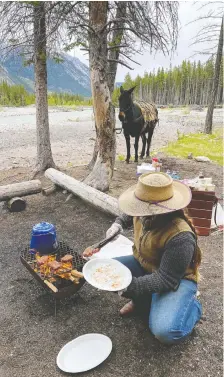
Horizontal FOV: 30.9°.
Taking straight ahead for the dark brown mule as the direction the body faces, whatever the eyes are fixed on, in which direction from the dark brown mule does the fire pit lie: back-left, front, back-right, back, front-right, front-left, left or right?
front-left

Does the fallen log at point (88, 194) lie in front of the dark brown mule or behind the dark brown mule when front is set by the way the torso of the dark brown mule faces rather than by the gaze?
in front

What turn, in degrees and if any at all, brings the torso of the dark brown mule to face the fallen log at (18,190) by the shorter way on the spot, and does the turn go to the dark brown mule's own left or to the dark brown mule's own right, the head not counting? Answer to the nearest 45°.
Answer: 0° — it already faces it

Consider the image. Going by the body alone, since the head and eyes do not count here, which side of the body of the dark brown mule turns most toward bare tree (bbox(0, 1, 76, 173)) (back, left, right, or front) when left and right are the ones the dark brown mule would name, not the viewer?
front

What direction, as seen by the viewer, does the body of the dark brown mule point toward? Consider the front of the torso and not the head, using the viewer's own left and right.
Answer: facing the viewer and to the left of the viewer

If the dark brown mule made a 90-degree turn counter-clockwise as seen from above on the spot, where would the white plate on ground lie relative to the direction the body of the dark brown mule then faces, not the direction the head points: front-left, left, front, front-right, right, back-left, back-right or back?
front-right

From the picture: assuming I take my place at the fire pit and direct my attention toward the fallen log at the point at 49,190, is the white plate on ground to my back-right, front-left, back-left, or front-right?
back-right

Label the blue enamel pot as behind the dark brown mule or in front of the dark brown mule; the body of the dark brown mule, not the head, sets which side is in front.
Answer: in front

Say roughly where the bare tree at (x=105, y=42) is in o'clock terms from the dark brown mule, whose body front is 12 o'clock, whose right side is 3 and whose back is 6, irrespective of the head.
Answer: The bare tree is roughly at 11 o'clock from the dark brown mule.
